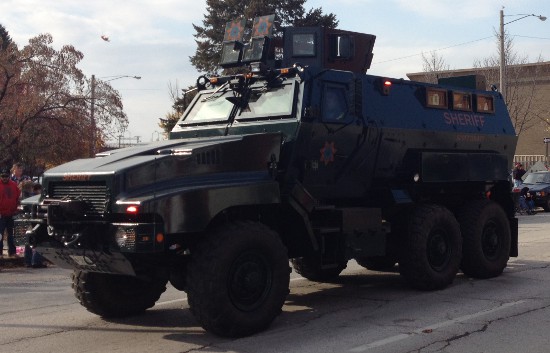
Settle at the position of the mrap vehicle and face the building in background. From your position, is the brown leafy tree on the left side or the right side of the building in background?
left

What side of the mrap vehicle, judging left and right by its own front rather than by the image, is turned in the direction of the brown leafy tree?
right

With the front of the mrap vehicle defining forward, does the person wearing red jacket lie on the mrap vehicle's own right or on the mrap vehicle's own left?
on the mrap vehicle's own right

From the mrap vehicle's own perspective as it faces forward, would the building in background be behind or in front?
behind

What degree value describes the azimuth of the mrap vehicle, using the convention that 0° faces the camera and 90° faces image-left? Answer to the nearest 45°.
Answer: approximately 45°

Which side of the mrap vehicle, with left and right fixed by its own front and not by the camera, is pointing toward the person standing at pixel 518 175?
back

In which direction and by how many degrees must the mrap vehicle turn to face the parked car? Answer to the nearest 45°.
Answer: approximately 180°

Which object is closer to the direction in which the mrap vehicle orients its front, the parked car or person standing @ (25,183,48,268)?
the person standing

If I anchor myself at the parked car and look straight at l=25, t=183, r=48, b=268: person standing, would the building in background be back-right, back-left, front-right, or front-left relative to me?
back-right
